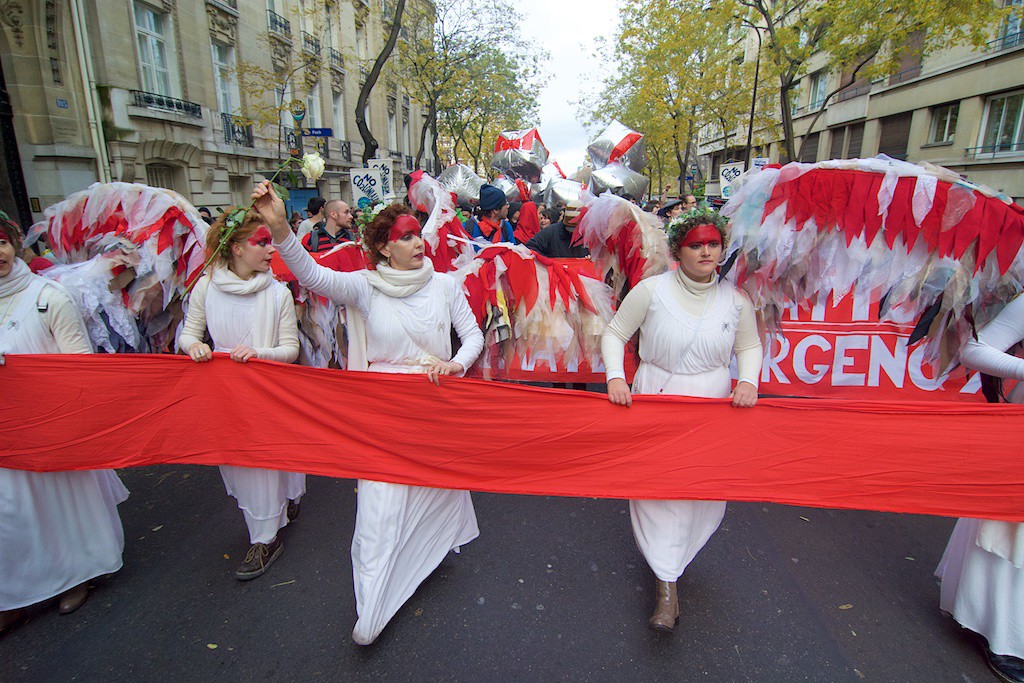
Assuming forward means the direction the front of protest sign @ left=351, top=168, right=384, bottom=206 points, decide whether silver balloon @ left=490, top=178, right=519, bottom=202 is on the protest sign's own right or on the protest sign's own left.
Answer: on the protest sign's own left

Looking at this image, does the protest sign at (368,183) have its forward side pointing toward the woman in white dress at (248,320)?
yes

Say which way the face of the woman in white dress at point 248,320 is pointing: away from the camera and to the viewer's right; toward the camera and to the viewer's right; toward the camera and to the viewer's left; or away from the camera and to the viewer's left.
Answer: toward the camera and to the viewer's right

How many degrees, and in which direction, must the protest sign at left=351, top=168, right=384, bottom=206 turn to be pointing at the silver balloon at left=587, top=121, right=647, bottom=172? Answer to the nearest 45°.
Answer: approximately 90° to its left

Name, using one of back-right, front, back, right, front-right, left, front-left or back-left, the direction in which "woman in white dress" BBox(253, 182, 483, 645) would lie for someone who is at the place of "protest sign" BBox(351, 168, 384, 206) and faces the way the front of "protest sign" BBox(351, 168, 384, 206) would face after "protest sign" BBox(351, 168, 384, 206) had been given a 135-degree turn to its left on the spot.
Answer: back-right

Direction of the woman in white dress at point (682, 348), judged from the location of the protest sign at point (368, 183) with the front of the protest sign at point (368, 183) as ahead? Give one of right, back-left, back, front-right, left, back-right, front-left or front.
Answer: front

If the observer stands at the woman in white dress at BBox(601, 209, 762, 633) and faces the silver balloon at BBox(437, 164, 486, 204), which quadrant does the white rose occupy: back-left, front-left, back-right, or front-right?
front-left

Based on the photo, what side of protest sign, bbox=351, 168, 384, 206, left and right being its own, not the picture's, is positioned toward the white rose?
front

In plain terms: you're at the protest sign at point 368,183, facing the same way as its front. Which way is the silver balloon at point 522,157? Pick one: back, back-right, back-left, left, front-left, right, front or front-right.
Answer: left

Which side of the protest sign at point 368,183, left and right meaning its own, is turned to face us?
front

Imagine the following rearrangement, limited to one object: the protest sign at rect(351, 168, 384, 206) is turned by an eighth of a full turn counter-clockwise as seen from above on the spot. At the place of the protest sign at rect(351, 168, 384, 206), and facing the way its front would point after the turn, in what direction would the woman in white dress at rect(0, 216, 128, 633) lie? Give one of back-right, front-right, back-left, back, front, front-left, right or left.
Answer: front-right

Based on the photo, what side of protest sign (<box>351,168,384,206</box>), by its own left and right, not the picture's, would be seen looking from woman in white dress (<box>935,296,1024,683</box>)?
front

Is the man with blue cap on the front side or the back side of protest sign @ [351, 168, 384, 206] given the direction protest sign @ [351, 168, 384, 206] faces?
on the front side

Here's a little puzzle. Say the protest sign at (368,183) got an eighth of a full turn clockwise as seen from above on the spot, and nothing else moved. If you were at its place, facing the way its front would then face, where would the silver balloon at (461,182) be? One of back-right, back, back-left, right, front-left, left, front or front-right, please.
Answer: back-left

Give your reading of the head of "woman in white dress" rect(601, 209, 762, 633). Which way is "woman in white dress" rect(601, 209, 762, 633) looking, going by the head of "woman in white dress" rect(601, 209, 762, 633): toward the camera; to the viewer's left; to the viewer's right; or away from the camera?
toward the camera

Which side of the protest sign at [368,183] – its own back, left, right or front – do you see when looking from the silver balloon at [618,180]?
left
